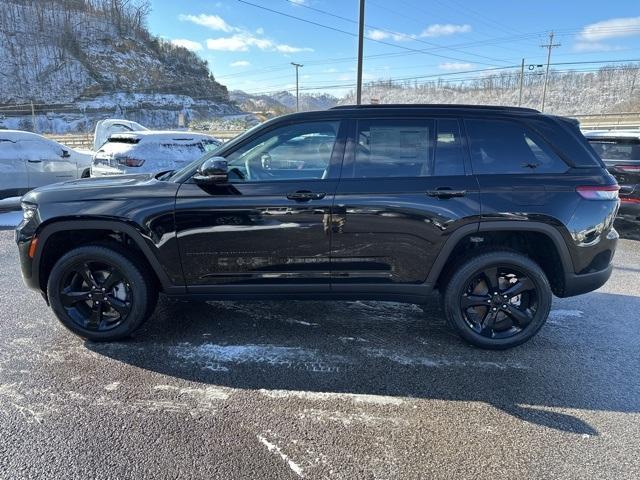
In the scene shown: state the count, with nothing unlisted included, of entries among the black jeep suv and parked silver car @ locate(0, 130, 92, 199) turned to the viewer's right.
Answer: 1

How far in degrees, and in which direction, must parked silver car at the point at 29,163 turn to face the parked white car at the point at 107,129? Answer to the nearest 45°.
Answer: approximately 90° to its left

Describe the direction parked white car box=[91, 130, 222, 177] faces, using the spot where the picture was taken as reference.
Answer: facing away from the viewer and to the right of the viewer

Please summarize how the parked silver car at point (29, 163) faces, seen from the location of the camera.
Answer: facing to the right of the viewer

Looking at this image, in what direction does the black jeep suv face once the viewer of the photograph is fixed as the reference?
facing to the left of the viewer

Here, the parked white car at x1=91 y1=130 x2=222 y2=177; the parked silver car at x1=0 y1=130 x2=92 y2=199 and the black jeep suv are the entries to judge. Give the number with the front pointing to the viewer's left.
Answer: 1

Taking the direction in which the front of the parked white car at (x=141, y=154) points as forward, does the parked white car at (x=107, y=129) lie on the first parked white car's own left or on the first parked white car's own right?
on the first parked white car's own left

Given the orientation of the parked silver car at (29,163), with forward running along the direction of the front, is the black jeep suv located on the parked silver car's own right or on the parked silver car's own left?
on the parked silver car's own right

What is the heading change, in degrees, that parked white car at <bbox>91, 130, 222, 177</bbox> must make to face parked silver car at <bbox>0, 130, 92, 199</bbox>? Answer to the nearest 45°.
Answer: approximately 90° to its left

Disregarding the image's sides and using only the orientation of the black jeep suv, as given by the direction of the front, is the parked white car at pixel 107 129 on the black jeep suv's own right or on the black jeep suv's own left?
on the black jeep suv's own right

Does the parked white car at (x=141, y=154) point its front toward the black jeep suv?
no

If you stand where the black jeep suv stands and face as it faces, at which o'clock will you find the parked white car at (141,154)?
The parked white car is roughly at 2 o'clock from the black jeep suv.
